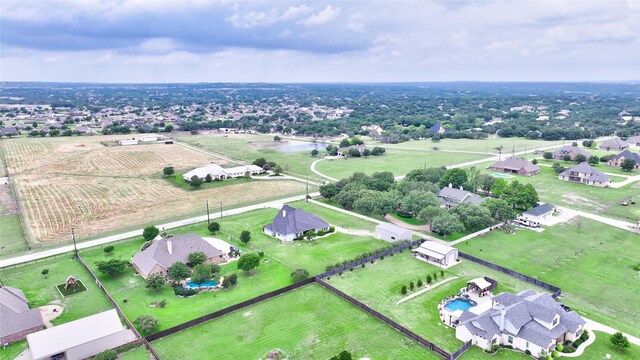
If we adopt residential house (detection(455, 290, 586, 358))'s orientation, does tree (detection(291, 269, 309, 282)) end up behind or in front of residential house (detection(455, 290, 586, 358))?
behind

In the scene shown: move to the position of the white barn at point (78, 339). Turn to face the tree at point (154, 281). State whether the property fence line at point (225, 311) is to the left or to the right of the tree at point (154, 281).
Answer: right

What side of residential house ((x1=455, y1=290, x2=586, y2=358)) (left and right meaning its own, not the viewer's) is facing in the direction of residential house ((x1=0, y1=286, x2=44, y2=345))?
right

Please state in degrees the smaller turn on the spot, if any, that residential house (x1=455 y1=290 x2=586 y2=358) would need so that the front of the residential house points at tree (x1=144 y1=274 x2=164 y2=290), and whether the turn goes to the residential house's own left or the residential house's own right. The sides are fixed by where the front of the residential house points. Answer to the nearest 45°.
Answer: approximately 135° to the residential house's own right

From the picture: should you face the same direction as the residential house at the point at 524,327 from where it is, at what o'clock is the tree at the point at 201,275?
The tree is roughly at 4 o'clock from the residential house.

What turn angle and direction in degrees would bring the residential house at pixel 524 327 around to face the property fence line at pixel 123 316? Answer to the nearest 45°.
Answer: approximately 135° to its right

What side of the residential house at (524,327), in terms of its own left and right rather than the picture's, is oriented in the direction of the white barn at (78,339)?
right

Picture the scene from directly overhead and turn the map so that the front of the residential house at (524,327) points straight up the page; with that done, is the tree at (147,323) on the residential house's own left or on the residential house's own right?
on the residential house's own right

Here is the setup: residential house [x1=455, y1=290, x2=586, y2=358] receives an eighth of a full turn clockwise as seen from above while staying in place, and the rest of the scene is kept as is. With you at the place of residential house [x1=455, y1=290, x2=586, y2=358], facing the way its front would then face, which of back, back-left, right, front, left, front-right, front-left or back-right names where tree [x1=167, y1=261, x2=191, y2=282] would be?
right

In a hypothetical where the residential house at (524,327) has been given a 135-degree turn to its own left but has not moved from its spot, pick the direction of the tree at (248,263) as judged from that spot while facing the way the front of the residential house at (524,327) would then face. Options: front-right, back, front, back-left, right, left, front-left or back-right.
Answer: left

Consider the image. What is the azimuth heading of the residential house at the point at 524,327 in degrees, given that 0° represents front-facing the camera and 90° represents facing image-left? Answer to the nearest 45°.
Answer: approximately 315°

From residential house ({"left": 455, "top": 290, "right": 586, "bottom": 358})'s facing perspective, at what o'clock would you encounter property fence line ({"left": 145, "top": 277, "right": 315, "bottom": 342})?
The property fence line is roughly at 4 o'clock from the residential house.
